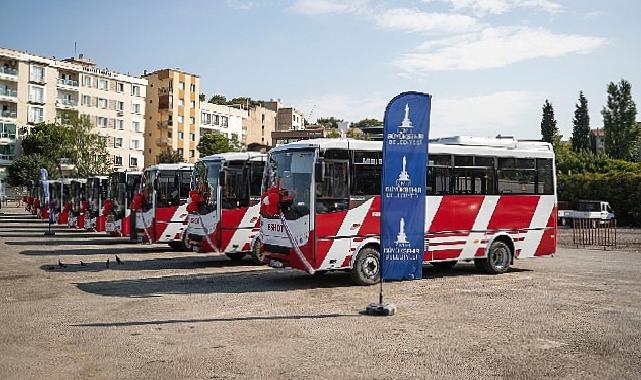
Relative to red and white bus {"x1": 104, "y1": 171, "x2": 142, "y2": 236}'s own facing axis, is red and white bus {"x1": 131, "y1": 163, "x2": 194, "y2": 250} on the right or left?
on its left

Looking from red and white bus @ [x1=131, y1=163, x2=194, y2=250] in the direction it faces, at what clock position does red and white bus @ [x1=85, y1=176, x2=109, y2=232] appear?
red and white bus @ [x1=85, y1=176, x2=109, y2=232] is roughly at 4 o'clock from red and white bus @ [x1=131, y1=163, x2=194, y2=250].

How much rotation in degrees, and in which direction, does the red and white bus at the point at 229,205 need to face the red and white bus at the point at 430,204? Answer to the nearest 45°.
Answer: approximately 90° to its left

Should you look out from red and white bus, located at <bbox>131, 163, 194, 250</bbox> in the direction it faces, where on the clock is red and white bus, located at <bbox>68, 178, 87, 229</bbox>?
red and white bus, located at <bbox>68, 178, 87, 229</bbox> is roughly at 4 o'clock from red and white bus, located at <bbox>131, 163, 194, 250</bbox>.

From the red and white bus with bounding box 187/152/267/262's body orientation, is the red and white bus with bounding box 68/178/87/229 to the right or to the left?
on its right

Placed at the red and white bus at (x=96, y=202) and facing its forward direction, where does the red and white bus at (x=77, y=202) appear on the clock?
the red and white bus at (x=77, y=202) is roughly at 4 o'clock from the red and white bus at (x=96, y=202).

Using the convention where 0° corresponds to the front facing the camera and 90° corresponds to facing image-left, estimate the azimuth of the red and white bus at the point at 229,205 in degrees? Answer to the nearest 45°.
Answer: approximately 45°

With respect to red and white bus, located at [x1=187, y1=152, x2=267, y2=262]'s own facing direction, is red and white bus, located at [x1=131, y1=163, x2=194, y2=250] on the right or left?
on its right

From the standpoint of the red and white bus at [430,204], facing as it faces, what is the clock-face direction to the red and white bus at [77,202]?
the red and white bus at [77,202] is roughly at 3 o'clock from the red and white bus at [430,204].
